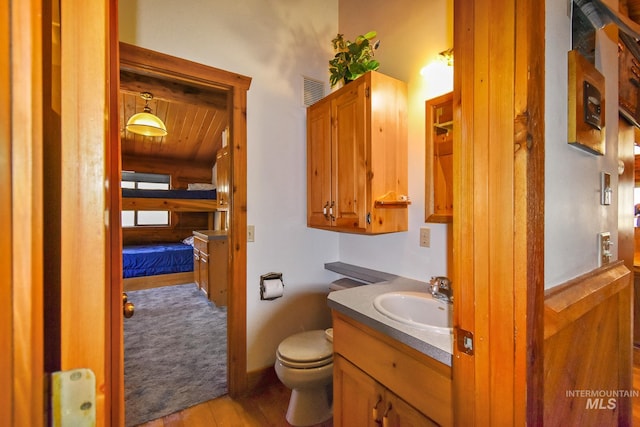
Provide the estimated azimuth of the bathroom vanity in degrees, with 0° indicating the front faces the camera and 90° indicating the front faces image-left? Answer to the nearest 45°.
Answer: approximately 45°

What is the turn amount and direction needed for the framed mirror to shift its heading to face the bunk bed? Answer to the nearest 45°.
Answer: approximately 45° to its right

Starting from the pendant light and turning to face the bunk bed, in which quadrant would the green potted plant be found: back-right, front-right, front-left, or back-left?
back-right

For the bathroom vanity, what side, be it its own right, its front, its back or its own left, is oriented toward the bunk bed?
right

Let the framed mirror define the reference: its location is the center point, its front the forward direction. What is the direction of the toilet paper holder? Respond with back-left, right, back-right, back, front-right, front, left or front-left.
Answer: front-right
